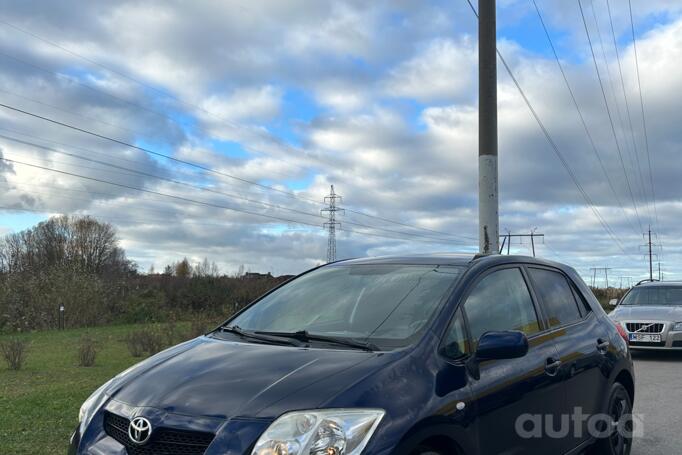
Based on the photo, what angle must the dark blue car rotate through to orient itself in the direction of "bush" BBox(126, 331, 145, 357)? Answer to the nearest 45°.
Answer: approximately 90° to its right

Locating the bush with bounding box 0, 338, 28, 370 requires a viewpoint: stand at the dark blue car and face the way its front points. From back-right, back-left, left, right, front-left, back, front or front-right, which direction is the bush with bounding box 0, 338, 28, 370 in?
right

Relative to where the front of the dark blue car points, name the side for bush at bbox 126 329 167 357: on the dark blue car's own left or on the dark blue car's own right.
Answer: on the dark blue car's own right

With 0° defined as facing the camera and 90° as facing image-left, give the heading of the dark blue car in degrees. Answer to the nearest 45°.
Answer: approximately 45°

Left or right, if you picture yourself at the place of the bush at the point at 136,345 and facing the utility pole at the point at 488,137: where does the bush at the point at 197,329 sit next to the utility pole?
left

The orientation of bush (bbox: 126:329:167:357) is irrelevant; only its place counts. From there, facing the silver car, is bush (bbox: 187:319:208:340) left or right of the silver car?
left

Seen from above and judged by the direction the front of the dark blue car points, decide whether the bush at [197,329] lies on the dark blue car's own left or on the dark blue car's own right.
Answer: on the dark blue car's own right

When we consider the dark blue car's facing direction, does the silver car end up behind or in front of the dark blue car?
behind
